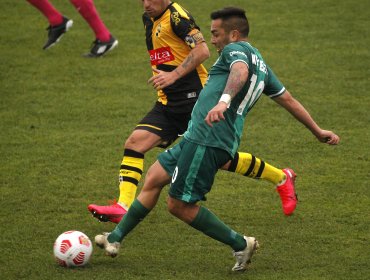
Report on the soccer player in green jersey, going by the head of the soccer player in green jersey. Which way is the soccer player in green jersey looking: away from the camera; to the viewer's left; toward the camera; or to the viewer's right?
to the viewer's left

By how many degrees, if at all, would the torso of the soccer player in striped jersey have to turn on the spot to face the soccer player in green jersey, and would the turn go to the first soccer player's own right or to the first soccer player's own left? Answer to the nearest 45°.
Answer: approximately 45° to the first soccer player's own left

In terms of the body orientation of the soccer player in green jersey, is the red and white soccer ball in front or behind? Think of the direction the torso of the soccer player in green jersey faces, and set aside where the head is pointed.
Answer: in front

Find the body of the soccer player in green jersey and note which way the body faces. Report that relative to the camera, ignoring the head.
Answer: to the viewer's left

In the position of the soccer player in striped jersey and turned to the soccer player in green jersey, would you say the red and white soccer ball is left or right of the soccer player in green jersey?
right

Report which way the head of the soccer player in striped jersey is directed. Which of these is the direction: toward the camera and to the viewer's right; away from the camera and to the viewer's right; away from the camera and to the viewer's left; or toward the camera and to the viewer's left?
toward the camera and to the viewer's left

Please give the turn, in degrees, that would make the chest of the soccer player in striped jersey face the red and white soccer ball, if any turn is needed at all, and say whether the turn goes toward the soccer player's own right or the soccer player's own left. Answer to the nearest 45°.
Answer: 0° — they already face it
